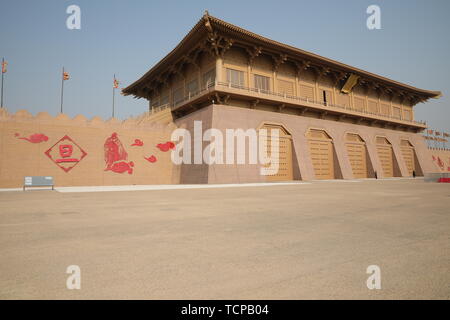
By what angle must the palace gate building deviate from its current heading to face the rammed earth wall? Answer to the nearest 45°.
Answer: approximately 90° to its right
